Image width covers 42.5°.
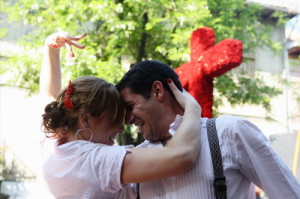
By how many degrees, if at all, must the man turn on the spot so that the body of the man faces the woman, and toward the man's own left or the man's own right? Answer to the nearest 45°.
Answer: approximately 45° to the man's own right

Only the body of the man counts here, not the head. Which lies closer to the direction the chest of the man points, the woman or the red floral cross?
the woman

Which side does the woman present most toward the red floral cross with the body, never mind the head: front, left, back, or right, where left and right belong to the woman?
front

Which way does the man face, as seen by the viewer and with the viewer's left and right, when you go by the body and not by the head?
facing the viewer and to the left of the viewer

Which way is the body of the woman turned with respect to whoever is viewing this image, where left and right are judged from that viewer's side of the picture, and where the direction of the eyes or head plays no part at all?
facing away from the viewer and to the right of the viewer

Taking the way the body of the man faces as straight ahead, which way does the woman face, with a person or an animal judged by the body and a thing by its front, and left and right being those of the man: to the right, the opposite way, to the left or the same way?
the opposite way

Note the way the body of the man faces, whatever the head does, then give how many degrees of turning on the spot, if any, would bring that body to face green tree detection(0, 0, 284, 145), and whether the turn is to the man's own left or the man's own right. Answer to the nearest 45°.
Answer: approximately 135° to the man's own right

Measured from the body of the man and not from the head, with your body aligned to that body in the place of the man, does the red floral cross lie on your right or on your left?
on your right

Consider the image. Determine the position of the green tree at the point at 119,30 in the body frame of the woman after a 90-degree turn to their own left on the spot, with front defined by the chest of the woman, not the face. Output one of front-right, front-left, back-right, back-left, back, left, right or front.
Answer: front-right
